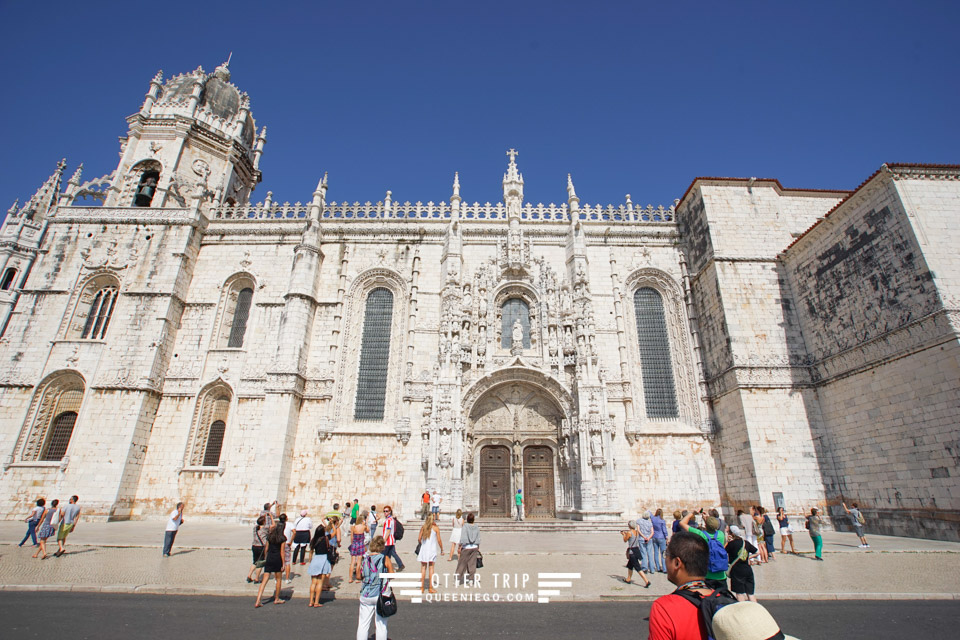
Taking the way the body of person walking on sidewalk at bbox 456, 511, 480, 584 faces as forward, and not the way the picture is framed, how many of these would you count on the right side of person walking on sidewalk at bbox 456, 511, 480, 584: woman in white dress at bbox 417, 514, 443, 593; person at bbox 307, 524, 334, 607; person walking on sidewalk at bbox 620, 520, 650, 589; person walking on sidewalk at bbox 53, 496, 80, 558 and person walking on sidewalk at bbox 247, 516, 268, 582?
1

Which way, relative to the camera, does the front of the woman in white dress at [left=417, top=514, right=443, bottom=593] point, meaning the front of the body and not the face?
away from the camera

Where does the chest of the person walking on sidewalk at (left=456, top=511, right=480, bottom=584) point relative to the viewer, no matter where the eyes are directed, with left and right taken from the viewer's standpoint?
facing away from the viewer

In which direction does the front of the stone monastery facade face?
toward the camera

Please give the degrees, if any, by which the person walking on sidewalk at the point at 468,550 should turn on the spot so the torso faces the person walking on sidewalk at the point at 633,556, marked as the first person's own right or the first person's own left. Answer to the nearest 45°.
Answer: approximately 90° to the first person's own right

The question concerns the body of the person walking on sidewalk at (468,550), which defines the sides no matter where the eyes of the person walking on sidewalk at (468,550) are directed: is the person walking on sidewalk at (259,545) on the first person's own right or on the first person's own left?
on the first person's own left

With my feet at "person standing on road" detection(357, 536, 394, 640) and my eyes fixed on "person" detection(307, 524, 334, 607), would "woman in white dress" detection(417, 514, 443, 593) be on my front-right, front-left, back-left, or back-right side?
front-right

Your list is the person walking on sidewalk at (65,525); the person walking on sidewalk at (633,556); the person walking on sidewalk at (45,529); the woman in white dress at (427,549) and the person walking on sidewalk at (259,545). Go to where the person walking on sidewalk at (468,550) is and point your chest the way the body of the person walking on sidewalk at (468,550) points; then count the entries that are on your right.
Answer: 1

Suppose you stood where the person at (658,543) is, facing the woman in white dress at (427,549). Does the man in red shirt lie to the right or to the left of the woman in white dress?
left

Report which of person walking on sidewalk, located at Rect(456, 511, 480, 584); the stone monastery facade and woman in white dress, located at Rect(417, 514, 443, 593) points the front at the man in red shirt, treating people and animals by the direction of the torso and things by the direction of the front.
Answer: the stone monastery facade

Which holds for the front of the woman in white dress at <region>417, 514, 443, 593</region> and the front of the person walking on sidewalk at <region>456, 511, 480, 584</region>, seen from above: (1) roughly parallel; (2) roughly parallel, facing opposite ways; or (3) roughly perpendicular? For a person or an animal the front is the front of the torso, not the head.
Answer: roughly parallel

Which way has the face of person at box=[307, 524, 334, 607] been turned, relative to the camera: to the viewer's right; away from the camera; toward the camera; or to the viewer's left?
away from the camera

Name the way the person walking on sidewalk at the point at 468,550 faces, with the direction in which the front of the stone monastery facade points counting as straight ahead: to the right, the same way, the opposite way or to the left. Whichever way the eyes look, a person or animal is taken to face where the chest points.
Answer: the opposite way

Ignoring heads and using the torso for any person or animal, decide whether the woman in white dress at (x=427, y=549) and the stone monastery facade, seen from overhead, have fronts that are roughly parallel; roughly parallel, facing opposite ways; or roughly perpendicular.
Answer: roughly parallel, facing opposite ways

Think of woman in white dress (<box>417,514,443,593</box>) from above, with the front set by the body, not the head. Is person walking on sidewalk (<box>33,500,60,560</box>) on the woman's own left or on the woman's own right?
on the woman's own left

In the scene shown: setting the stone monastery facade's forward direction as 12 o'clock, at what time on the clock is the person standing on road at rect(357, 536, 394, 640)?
The person standing on road is roughly at 12 o'clock from the stone monastery facade.

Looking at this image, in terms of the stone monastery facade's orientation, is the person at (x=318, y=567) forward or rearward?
forward

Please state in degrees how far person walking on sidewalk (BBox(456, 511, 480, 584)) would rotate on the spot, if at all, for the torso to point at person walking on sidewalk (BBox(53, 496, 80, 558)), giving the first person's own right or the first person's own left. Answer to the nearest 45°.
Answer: approximately 90° to the first person's own left

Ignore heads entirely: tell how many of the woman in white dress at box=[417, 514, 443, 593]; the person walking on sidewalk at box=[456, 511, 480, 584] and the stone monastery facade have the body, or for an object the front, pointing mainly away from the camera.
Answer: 2
